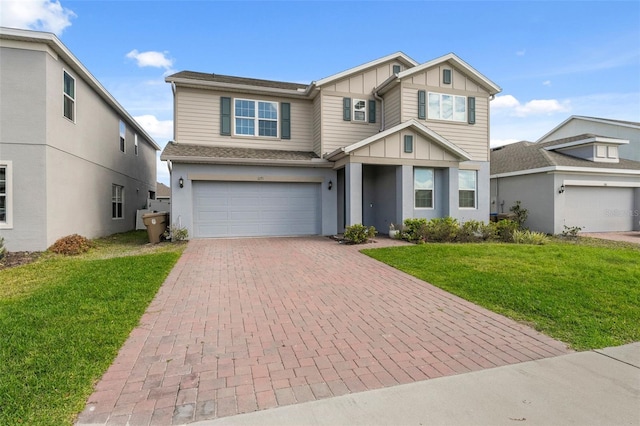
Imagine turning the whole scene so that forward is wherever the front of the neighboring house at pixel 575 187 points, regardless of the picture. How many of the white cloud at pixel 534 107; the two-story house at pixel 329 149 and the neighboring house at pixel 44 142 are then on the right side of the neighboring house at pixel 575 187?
2

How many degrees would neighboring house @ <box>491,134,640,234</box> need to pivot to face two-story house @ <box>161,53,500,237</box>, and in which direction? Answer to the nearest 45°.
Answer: approximately 90° to its right

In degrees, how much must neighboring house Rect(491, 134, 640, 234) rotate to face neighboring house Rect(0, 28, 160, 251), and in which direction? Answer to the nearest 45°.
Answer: approximately 90° to its right

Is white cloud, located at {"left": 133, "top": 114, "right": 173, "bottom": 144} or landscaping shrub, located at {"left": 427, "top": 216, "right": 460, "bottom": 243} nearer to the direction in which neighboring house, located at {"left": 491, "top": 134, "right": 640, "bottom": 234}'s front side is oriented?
the landscaping shrub

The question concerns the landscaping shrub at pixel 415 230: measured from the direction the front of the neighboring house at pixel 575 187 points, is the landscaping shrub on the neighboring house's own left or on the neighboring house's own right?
on the neighboring house's own right

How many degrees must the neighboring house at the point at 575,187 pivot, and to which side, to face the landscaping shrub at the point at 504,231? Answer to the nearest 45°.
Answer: approximately 45° to its right

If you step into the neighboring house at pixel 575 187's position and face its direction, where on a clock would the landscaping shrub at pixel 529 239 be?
The landscaping shrub is roughly at 2 o'clock from the neighboring house.

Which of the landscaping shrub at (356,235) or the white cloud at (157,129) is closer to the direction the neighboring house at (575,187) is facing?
the landscaping shrub

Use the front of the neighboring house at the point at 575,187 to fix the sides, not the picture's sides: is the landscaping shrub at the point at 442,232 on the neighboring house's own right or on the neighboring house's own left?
on the neighboring house's own right
